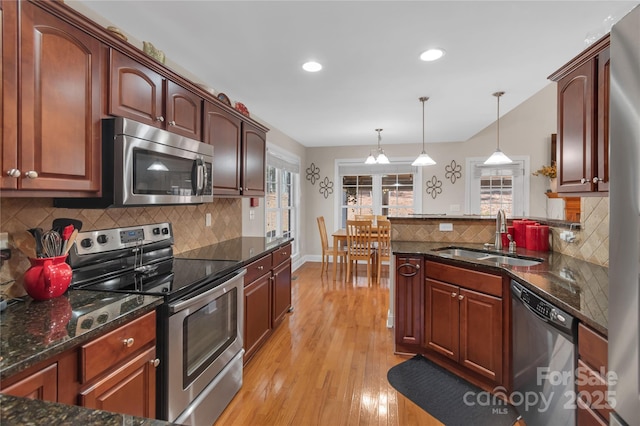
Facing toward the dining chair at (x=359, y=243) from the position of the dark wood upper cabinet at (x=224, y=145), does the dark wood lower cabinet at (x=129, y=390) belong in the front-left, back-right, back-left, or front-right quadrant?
back-right

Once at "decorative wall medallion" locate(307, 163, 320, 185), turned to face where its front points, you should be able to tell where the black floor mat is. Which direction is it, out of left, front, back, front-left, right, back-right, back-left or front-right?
front

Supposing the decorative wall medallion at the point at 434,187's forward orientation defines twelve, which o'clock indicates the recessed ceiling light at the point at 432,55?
The recessed ceiling light is roughly at 12 o'clock from the decorative wall medallion.

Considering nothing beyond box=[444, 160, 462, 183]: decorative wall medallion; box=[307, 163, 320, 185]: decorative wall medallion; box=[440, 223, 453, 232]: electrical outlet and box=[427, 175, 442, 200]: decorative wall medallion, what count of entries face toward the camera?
4

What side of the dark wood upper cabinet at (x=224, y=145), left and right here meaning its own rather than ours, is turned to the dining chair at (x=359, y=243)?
left

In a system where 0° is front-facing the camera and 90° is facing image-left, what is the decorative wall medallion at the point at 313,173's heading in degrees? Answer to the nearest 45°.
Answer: approximately 0°

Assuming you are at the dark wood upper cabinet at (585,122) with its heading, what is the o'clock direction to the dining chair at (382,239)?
The dining chair is roughly at 3 o'clock from the dark wood upper cabinet.

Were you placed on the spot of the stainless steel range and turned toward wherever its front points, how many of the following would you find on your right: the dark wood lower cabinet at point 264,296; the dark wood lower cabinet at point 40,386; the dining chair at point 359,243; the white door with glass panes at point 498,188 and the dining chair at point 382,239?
1

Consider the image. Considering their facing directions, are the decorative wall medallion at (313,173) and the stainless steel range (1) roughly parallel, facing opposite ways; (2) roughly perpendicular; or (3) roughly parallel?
roughly perpendicular

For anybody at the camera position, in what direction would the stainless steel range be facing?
facing the viewer and to the right of the viewer

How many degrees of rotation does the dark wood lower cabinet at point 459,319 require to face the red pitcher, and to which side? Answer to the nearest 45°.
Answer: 0° — it already faces it

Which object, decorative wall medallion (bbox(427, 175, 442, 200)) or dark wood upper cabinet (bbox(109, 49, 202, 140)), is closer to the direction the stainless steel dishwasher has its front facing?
the dark wood upper cabinet

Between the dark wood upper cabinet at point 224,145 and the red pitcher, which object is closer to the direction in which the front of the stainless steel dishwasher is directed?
the red pitcher

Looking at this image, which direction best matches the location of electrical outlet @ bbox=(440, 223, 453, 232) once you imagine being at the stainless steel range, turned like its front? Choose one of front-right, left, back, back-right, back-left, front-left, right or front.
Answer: front-left

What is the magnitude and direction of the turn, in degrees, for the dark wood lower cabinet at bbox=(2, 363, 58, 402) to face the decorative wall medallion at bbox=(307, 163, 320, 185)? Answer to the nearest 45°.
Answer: approximately 90° to its left

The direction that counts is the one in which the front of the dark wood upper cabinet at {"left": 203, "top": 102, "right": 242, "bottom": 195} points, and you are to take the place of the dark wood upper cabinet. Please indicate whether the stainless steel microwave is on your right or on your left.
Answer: on your right

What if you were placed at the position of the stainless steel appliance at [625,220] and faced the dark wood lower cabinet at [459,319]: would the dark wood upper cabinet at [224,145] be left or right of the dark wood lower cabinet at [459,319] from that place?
left

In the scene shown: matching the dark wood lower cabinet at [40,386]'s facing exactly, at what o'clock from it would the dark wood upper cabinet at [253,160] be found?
The dark wood upper cabinet is roughly at 9 o'clock from the dark wood lower cabinet.
